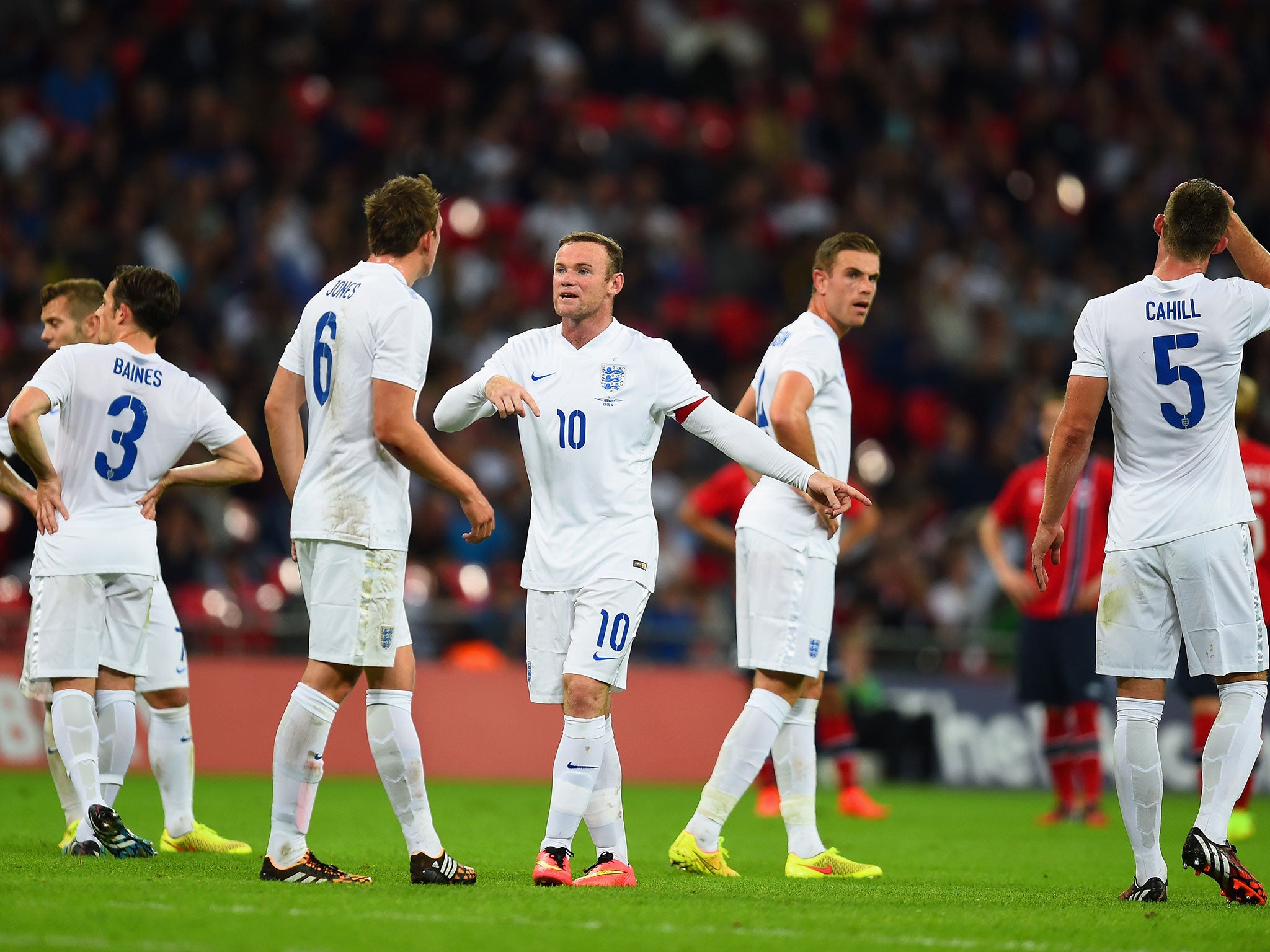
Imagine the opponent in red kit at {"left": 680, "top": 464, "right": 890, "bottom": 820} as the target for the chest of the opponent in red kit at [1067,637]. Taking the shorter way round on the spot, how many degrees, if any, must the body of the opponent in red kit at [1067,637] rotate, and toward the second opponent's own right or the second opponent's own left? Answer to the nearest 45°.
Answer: approximately 90° to the second opponent's own right

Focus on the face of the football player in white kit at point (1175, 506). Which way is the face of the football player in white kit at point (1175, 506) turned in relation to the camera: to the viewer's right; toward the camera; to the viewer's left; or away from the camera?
away from the camera

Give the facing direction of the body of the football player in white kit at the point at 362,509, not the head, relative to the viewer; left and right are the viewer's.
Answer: facing away from the viewer and to the right of the viewer

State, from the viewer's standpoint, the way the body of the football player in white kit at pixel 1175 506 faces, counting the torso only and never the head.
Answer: away from the camera

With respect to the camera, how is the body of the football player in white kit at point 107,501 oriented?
away from the camera

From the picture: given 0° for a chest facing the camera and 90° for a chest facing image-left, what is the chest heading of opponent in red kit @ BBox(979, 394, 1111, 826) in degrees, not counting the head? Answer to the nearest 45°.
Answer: approximately 0°
